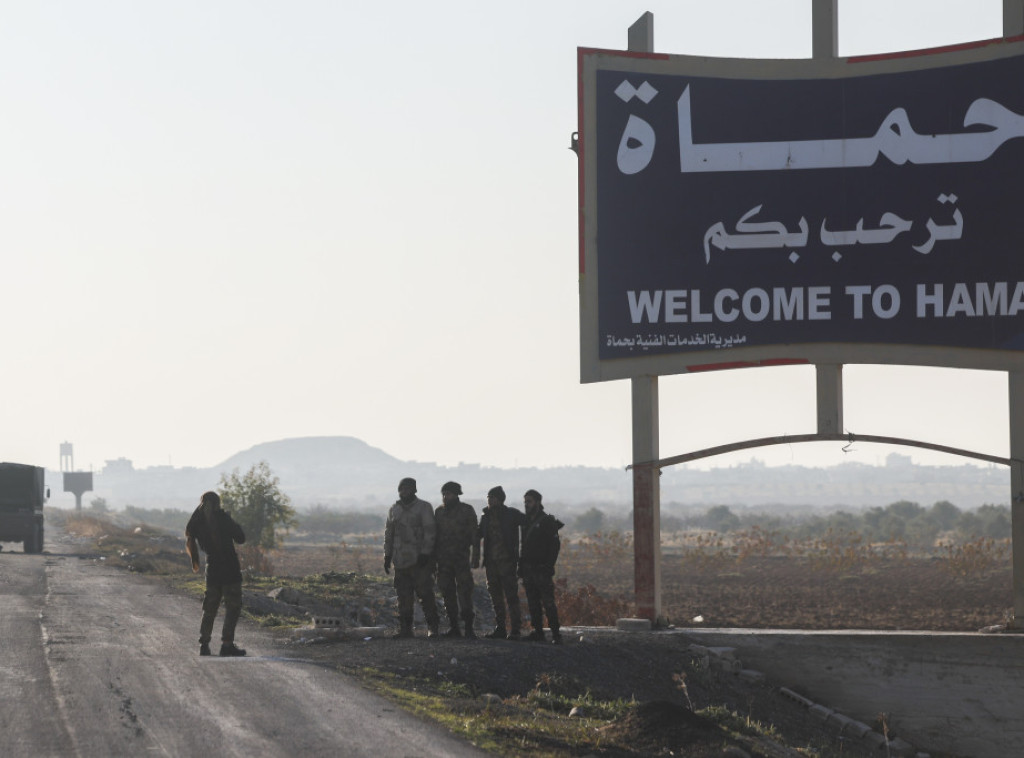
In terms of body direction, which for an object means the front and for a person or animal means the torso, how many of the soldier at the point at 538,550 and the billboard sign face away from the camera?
0

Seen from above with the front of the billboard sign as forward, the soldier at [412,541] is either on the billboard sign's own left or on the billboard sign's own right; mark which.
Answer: on the billboard sign's own right

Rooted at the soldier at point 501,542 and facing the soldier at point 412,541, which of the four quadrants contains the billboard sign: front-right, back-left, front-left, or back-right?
back-right

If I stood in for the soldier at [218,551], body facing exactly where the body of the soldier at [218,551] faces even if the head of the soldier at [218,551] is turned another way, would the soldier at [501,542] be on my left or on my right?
on my left

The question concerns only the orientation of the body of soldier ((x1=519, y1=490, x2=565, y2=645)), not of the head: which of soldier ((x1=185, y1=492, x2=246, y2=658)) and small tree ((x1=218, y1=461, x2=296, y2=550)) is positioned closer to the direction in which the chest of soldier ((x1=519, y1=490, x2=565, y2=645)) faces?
the soldier

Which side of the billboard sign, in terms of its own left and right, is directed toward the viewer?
front

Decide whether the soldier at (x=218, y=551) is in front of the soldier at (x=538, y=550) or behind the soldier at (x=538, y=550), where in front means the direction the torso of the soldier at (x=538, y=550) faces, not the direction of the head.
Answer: in front

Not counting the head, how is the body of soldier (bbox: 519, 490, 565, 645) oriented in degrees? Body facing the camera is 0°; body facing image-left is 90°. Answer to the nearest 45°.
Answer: approximately 45°

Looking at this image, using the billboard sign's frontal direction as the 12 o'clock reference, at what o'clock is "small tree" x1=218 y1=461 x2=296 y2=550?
The small tree is roughly at 5 o'clock from the billboard sign.

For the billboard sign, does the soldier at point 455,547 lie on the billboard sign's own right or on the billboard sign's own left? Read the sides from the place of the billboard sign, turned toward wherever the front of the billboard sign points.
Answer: on the billboard sign's own right
